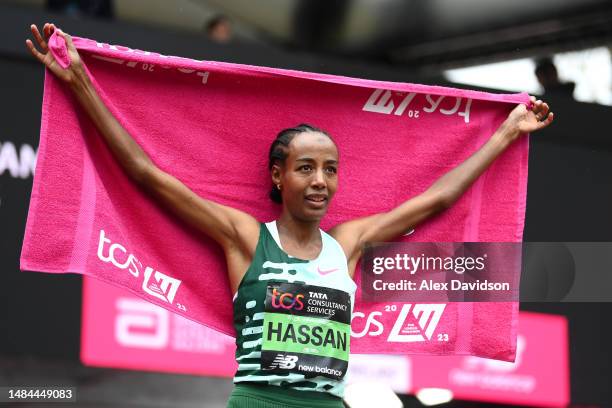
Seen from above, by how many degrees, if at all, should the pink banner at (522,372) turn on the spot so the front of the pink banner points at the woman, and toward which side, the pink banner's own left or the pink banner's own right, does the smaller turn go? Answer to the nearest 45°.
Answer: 0° — it already faces them

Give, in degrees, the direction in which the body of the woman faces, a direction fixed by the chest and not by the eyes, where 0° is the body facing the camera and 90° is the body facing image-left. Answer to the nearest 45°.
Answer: approximately 315°

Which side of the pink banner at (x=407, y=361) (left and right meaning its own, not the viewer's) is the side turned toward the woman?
front

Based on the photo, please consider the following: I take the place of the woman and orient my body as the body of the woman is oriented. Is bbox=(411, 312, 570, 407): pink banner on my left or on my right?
on my left

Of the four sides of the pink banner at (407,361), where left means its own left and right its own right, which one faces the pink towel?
front

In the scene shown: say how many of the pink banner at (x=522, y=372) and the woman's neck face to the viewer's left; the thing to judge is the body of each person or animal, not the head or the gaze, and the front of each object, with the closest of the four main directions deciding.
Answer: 0

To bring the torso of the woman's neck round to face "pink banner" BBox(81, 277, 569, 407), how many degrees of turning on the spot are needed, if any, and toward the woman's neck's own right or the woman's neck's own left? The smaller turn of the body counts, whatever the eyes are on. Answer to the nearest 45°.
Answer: approximately 135° to the woman's neck's own left

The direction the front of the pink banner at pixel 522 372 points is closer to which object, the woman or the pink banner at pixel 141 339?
the woman

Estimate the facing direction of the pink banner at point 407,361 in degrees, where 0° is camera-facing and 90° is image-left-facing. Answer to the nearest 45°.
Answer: approximately 0°

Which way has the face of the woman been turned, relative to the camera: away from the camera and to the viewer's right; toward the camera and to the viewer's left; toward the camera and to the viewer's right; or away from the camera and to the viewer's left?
toward the camera and to the viewer's right

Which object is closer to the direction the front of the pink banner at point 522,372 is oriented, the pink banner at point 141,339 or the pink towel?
the pink towel

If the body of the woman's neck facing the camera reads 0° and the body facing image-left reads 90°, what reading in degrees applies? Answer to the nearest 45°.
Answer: approximately 315°

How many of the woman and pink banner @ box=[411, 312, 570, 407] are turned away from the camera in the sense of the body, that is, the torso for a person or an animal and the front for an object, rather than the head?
0
